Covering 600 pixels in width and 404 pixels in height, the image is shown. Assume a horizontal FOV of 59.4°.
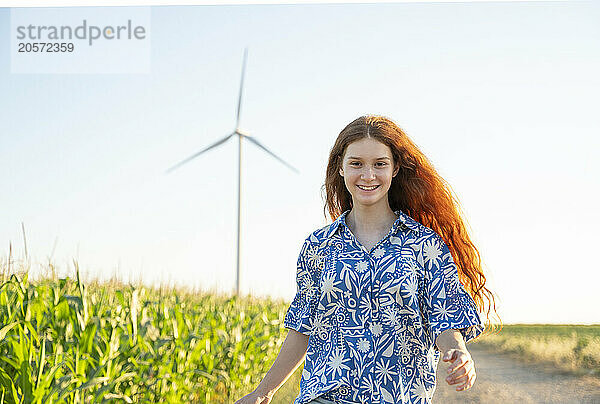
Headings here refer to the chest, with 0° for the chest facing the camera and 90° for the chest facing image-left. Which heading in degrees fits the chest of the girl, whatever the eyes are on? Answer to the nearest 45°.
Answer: approximately 0°
